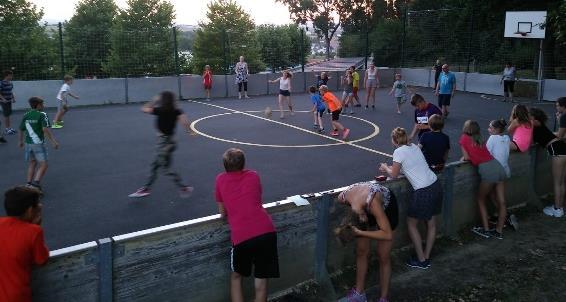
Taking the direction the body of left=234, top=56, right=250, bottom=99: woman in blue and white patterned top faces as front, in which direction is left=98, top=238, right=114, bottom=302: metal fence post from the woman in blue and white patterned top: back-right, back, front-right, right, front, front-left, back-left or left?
front

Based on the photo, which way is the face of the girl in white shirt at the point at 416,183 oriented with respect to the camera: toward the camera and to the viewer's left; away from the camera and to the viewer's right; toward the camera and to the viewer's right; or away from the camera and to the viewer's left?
away from the camera and to the viewer's left

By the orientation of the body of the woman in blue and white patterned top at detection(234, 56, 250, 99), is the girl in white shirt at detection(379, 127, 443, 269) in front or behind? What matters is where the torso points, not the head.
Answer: in front

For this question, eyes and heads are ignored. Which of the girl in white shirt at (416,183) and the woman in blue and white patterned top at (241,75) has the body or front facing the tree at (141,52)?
the girl in white shirt

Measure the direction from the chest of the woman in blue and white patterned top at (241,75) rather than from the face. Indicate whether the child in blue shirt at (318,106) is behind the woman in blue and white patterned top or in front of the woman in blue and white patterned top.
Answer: in front

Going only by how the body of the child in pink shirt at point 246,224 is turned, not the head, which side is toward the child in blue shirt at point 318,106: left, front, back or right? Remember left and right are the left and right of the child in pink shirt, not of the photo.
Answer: front

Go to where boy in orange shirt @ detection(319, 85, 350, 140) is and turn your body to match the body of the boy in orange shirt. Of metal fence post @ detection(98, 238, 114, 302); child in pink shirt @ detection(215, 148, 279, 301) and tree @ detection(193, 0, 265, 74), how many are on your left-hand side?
2

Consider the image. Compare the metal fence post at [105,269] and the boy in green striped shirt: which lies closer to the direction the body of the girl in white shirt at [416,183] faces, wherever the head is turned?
the boy in green striped shirt

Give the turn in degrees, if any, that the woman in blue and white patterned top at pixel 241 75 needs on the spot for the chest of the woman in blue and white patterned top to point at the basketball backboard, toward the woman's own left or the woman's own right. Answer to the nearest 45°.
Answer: approximately 90° to the woman's own left

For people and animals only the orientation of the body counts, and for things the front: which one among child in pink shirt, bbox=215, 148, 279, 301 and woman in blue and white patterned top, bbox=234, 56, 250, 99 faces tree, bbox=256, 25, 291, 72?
the child in pink shirt

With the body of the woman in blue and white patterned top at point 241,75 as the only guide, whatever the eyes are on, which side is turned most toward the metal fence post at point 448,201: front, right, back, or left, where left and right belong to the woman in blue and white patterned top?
front

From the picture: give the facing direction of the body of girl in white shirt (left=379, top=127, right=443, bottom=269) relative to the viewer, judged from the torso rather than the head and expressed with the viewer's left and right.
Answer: facing away from the viewer and to the left of the viewer

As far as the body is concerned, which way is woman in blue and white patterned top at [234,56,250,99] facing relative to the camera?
toward the camera

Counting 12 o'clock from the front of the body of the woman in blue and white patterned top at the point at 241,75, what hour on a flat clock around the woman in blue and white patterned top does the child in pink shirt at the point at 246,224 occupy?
The child in pink shirt is roughly at 12 o'clock from the woman in blue and white patterned top.

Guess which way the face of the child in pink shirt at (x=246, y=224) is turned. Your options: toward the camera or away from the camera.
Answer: away from the camera

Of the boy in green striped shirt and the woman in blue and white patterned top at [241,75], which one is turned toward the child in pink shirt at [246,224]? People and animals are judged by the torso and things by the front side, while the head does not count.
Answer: the woman in blue and white patterned top

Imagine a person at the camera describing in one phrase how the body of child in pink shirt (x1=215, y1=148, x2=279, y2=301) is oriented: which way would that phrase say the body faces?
away from the camera

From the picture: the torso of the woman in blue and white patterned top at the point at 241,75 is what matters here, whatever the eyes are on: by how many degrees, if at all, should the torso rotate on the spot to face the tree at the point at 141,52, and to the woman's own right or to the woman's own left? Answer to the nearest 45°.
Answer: approximately 135° to the woman's own right
